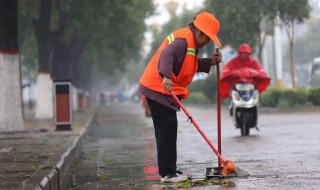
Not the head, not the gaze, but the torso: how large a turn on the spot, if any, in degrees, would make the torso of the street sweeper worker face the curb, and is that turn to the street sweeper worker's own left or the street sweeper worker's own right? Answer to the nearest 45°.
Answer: approximately 180°

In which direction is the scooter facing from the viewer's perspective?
toward the camera

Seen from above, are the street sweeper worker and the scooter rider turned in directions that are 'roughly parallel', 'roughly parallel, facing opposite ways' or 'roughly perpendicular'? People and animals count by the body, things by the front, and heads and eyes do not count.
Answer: roughly perpendicular

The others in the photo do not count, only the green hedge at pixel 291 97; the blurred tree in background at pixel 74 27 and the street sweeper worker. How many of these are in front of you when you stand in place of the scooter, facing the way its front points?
1

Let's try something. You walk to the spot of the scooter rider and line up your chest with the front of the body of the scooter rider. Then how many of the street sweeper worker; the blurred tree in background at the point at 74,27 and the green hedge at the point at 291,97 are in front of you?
1

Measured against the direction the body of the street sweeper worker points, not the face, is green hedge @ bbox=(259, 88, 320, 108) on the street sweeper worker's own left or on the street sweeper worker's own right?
on the street sweeper worker's own left

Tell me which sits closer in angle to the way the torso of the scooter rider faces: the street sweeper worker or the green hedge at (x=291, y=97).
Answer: the street sweeper worker

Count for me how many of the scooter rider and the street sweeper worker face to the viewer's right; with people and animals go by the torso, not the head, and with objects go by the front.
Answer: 1

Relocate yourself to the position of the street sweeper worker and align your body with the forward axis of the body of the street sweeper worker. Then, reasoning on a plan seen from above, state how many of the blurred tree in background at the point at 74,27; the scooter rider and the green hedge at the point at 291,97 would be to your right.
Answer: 0

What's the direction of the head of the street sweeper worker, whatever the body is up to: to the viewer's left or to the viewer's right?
to the viewer's right

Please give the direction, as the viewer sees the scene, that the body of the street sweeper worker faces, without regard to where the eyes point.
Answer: to the viewer's right

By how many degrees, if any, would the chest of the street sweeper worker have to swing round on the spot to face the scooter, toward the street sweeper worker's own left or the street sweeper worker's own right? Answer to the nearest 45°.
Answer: approximately 90° to the street sweeper worker's own left

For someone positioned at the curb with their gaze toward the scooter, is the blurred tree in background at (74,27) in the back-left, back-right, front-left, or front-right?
front-left
